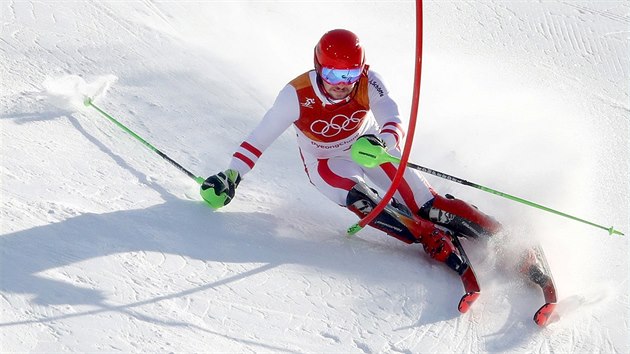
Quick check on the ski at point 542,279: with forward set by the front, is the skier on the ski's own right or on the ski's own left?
on the ski's own right

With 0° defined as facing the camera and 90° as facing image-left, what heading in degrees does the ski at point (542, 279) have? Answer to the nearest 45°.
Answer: approximately 0°

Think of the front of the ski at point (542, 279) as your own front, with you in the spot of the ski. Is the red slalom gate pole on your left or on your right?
on your right

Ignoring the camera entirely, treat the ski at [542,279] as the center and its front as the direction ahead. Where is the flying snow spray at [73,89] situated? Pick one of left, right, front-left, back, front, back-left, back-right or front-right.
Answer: right
